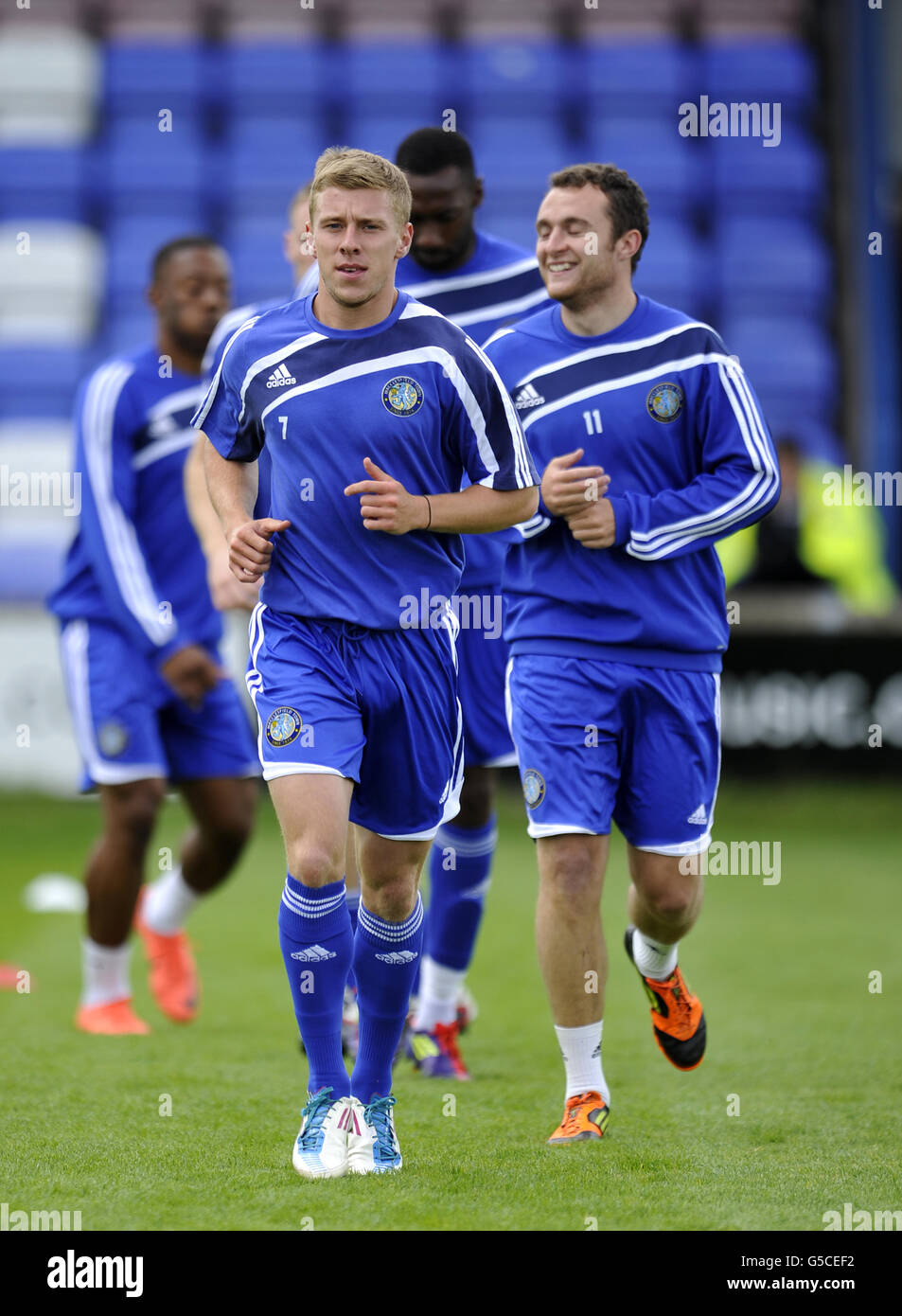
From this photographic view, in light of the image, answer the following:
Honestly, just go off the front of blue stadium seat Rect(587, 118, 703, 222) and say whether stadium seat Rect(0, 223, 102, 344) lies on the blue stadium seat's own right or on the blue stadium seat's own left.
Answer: on the blue stadium seat's own right

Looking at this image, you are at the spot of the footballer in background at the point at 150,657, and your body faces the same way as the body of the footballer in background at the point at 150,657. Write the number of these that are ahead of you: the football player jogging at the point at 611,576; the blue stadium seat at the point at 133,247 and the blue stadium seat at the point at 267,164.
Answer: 1

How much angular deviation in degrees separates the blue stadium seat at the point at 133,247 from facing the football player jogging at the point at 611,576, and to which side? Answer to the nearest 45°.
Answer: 0° — it already faces them

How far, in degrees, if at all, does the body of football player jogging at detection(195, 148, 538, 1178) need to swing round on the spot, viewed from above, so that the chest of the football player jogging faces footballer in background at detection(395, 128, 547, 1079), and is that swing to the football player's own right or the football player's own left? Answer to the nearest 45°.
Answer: approximately 180°

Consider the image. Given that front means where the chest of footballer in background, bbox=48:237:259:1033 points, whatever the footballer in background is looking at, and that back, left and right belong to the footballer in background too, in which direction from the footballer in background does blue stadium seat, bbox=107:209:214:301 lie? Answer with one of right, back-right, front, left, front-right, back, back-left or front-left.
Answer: back-left

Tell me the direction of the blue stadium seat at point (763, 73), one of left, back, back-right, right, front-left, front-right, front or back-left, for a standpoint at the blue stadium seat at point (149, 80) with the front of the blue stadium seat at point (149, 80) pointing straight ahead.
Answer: left

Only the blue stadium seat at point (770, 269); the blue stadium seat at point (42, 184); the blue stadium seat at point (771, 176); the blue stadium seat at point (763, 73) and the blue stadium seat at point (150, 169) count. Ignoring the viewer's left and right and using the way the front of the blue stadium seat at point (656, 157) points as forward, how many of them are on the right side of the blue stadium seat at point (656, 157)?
2

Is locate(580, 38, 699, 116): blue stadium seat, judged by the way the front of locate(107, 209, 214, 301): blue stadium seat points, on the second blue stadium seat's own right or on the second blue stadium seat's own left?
on the second blue stadium seat's own left

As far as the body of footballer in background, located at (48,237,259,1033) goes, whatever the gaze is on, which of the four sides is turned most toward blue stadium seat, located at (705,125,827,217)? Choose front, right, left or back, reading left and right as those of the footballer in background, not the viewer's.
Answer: left

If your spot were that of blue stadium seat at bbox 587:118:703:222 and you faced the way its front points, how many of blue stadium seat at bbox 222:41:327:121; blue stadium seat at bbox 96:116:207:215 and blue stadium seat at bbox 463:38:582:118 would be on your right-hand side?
3

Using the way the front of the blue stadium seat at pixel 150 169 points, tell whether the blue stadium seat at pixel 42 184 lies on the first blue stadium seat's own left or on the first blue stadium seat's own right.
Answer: on the first blue stadium seat's own right
